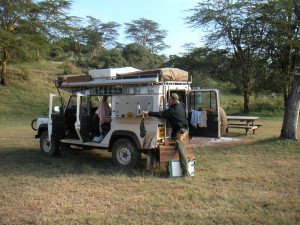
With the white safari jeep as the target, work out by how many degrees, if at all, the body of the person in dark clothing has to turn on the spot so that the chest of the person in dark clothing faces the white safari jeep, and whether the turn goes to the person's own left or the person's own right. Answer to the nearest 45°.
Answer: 0° — they already face it

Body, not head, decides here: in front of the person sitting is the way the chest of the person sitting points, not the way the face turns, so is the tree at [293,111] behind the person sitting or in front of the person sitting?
behind

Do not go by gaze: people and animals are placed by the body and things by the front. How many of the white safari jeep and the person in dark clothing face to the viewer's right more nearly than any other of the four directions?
0

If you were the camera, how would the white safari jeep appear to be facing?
facing away from the viewer and to the left of the viewer

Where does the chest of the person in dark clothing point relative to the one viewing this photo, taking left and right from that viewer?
facing away from the viewer and to the left of the viewer

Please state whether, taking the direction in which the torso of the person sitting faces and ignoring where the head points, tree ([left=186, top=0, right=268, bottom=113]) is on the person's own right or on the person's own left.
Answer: on the person's own right

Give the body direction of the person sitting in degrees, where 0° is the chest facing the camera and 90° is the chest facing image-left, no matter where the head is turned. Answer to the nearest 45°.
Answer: approximately 90°

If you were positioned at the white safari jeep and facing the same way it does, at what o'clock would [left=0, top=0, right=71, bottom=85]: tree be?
The tree is roughly at 1 o'clock from the white safari jeep.

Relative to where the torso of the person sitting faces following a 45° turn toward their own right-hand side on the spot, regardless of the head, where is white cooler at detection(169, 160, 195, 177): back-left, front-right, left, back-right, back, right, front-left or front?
back

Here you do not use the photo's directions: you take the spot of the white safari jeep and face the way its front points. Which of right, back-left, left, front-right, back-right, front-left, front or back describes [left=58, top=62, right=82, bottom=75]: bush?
front-right

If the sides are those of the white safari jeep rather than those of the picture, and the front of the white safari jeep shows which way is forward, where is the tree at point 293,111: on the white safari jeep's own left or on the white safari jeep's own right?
on the white safari jeep's own right

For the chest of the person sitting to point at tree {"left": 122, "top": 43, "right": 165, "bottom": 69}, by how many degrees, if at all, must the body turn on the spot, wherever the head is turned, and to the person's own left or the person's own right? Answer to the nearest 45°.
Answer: approximately 90° to the person's own right

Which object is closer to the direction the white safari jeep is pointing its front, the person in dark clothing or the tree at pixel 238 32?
the tree
